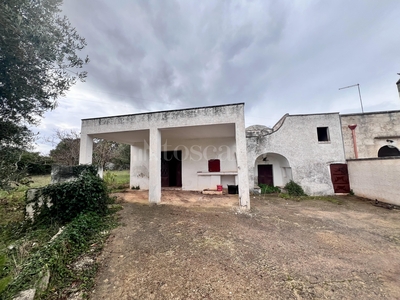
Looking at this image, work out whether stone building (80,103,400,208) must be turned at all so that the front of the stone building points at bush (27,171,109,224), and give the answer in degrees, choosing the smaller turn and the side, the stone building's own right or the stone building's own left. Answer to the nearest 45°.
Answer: approximately 45° to the stone building's own right

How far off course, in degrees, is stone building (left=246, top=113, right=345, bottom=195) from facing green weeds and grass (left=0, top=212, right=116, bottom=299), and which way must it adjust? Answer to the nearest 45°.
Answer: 0° — it already faces it

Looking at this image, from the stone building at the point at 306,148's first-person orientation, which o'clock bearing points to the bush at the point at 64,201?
The bush is roughly at 1 o'clock from the stone building.

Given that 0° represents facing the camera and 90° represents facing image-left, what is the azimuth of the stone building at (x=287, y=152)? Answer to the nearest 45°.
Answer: approximately 0°
